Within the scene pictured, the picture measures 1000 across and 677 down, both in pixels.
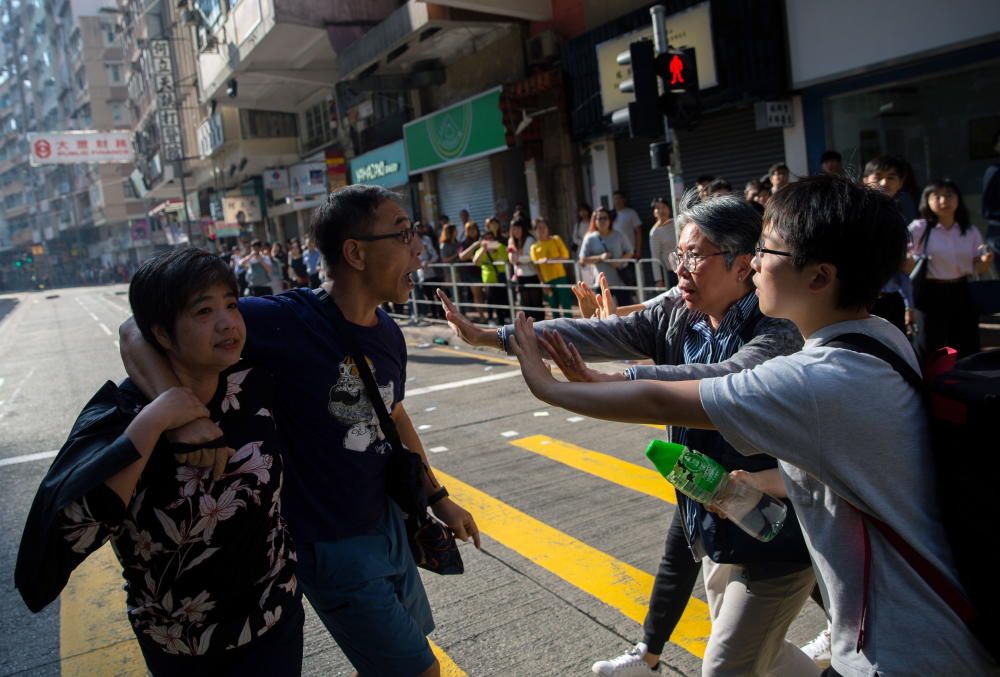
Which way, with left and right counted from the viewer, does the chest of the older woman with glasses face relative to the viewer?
facing the viewer and to the left of the viewer

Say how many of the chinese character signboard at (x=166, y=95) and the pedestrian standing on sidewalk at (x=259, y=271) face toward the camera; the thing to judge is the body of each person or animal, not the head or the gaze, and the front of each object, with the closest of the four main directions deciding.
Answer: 2

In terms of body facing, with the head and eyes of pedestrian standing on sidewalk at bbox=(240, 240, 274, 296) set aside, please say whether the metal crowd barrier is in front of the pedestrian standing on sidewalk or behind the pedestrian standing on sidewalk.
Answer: in front

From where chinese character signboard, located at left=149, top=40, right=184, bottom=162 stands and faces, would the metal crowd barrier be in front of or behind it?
in front

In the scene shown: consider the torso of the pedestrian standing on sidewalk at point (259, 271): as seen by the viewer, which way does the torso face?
toward the camera

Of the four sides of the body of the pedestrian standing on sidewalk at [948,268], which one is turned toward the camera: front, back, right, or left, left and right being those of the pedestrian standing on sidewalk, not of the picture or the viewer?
front

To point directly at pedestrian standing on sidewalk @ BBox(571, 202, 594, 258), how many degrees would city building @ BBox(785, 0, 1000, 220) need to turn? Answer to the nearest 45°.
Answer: approximately 45° to its right

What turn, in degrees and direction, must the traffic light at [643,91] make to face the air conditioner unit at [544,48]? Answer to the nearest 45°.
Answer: approximately 90° to its right
